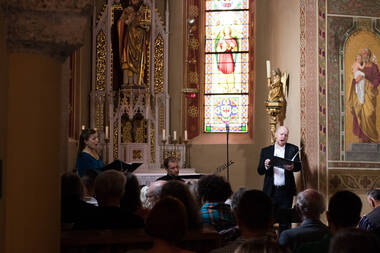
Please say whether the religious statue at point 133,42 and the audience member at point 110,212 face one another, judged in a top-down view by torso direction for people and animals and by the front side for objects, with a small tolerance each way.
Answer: yes

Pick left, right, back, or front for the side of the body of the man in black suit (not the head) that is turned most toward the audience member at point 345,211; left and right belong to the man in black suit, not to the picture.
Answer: front

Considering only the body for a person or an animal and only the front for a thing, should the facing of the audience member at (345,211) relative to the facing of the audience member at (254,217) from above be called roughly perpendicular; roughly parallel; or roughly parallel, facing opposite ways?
roughly parallel

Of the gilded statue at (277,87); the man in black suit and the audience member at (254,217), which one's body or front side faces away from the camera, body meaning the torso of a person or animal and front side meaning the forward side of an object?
the audience member

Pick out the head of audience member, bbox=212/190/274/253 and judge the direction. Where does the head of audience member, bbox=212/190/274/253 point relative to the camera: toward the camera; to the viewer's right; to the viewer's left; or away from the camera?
away from the camera

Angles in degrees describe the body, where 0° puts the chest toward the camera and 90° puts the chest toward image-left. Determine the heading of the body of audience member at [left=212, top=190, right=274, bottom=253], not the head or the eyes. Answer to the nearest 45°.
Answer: approximately 180°

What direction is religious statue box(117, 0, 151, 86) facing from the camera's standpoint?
toward the camera

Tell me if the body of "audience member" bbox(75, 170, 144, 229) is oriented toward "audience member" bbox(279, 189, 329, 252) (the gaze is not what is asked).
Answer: no

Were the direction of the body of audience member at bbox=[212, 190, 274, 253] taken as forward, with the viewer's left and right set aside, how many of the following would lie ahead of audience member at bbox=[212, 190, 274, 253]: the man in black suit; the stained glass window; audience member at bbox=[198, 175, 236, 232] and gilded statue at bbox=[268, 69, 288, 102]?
4

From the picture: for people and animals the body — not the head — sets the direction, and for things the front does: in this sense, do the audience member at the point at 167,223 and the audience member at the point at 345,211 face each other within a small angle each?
no

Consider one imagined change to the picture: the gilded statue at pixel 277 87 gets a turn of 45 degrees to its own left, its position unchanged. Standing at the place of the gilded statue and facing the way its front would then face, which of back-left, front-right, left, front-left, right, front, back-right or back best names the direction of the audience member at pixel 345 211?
front

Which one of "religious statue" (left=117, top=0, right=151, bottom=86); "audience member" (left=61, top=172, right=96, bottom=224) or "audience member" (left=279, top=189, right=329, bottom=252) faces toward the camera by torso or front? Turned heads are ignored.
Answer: the religious statue

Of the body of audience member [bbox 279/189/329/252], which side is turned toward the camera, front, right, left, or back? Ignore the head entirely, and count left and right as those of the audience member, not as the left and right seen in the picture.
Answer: back

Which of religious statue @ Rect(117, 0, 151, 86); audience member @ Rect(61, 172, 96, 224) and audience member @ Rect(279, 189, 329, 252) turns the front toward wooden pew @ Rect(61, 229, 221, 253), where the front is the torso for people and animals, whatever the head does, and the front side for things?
the religious statue

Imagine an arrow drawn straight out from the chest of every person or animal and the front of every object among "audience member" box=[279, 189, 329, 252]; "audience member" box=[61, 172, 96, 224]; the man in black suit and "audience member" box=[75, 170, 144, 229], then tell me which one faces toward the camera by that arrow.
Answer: the man in black suit

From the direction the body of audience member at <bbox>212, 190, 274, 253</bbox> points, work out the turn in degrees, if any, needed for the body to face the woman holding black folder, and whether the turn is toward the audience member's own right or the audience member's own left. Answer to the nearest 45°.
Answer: approximately 45° to the audience member's own left

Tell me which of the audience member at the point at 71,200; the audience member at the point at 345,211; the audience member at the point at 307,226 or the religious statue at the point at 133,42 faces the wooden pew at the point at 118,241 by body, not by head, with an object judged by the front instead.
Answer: the religious statue

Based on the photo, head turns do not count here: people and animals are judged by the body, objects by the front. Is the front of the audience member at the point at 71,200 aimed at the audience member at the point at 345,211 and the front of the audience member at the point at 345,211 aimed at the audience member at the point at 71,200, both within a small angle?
no

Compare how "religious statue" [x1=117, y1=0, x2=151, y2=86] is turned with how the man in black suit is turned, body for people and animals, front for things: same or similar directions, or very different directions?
same or similar directions

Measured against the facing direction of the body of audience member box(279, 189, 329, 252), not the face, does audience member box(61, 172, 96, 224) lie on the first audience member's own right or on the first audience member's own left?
on the first audience member's own left

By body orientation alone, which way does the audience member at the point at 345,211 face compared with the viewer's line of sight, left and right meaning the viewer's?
facing away from the viewer

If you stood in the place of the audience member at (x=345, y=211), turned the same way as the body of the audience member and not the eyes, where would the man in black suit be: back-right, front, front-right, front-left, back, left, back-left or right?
front

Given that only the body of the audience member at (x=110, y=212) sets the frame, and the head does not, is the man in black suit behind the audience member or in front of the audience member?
in front

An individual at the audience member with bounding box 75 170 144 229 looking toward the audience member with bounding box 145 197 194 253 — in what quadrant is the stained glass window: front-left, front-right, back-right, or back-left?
back-left
